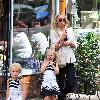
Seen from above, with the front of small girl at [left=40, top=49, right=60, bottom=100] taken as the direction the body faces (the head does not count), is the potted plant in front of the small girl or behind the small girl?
behind

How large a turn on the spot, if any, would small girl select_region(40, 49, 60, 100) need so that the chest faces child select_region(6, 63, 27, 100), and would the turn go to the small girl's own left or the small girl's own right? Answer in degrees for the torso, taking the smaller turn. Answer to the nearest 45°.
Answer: approximately 45° to the small girl's own right

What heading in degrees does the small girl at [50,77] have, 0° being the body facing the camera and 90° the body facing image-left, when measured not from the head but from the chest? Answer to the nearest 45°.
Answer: approximately 0°
